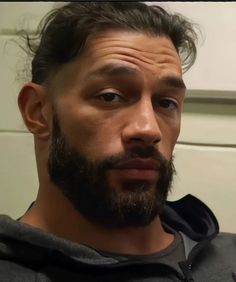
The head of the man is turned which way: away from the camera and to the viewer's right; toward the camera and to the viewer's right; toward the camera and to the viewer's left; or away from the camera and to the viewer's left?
toward the camera and to the viewer's right

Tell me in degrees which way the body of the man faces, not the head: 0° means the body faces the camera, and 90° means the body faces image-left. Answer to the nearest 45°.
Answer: approximately 315°
